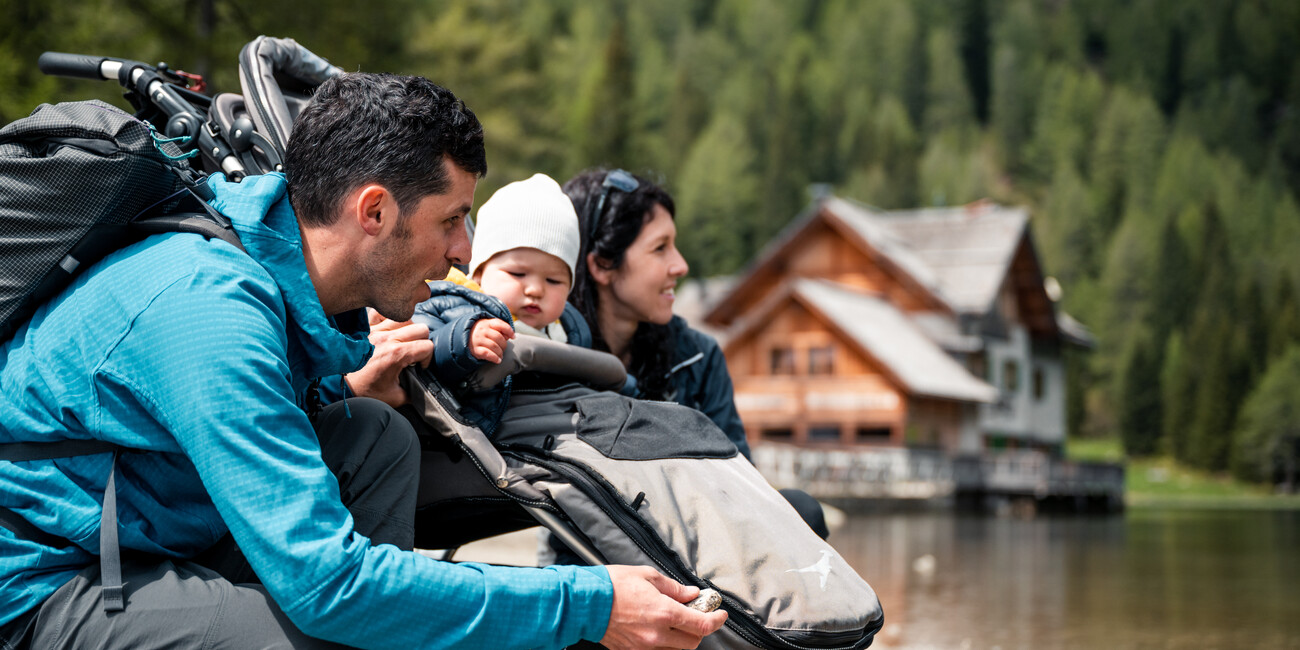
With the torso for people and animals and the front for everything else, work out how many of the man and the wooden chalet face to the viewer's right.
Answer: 1

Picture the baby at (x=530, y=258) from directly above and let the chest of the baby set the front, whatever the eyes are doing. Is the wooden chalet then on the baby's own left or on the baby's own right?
on the baby's own left

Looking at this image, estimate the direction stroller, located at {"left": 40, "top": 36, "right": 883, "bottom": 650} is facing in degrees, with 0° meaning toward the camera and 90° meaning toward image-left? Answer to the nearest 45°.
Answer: approximately 315°

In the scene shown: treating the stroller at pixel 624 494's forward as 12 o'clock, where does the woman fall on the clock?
The woman is roughly at 8 o'clock from the stroller.

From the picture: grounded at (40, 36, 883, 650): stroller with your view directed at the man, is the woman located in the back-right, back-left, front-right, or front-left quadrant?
back-right

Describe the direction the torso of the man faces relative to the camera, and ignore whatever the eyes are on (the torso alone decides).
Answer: to the viewer's right

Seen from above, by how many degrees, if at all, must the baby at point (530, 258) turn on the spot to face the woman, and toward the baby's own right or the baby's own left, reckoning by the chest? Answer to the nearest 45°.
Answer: approximately 90° to the baby's own left

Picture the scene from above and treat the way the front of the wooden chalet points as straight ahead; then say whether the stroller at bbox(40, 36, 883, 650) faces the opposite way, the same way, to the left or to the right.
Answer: to the left

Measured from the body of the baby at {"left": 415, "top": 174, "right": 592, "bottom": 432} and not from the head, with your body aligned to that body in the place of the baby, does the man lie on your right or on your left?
on your right

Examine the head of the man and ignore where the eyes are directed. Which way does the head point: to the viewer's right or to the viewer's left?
to the viewer's right

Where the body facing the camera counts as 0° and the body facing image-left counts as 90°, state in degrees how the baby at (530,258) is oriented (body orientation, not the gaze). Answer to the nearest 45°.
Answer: approximately 315°
